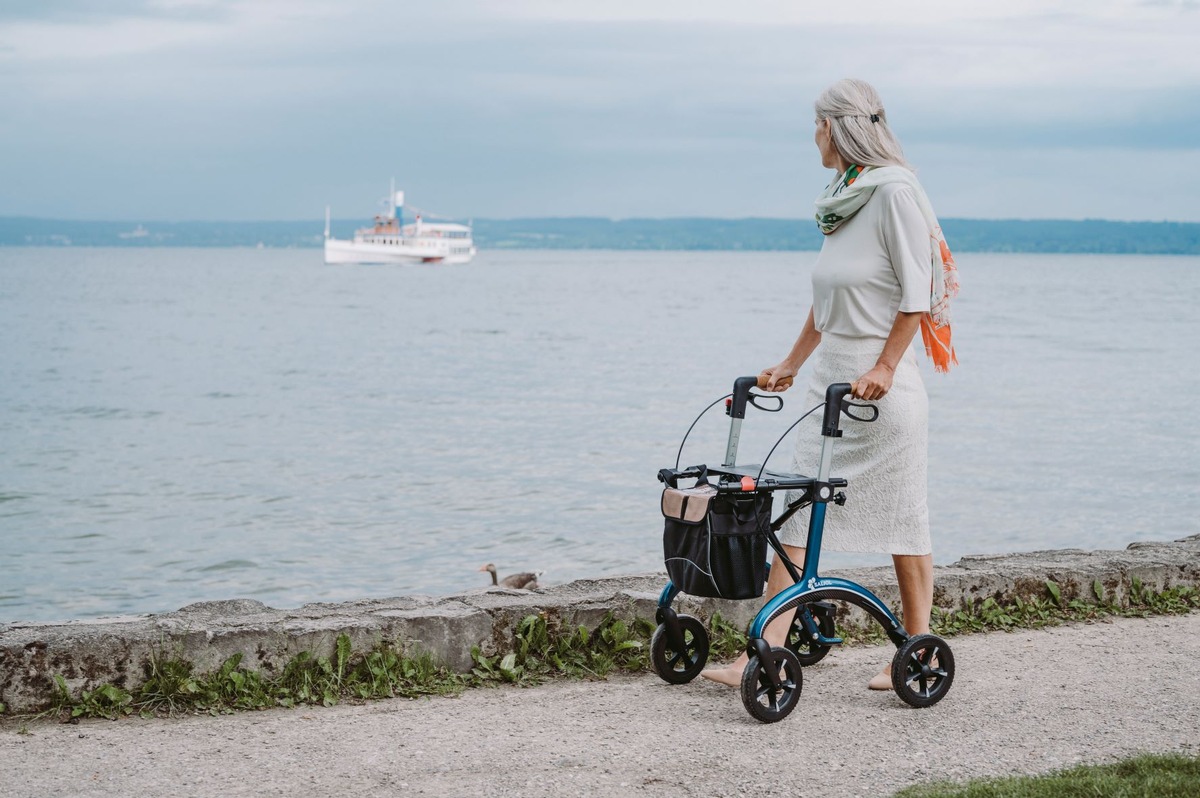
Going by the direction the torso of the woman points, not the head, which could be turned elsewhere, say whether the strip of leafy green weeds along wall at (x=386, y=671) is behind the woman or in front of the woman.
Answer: in front

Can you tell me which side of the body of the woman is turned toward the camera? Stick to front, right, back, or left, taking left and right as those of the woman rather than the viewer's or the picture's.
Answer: left

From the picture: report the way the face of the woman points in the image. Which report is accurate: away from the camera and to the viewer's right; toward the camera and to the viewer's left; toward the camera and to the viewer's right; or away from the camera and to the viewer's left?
away from the camera and to the viewer's left
